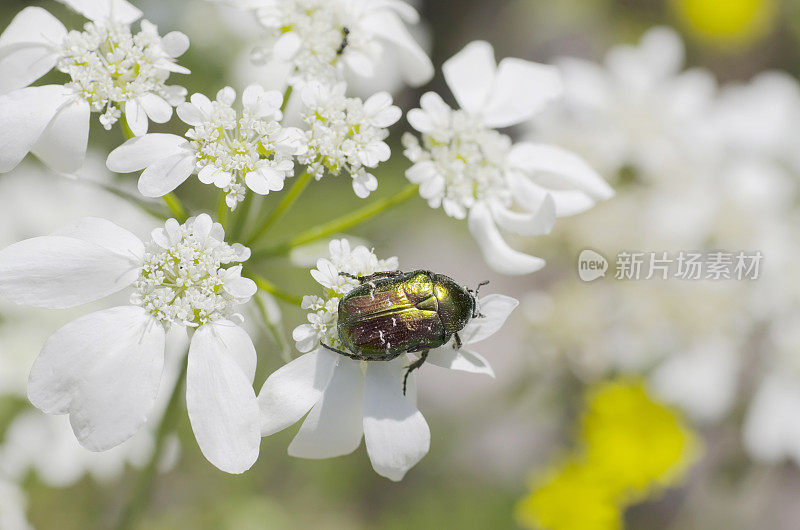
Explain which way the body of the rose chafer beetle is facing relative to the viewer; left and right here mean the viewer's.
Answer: facing to the right of the viewer

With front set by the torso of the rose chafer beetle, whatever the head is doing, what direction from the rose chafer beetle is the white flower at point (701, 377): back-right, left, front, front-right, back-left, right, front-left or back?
front-left

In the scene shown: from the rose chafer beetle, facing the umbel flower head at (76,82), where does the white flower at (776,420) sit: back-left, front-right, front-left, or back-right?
back-right

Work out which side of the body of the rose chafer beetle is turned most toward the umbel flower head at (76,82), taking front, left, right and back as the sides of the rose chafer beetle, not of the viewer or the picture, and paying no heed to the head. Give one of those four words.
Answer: back

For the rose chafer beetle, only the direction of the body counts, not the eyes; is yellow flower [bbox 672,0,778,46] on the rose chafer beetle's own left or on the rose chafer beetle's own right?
on the rose chafer beetle's own left
